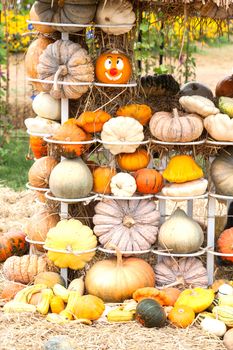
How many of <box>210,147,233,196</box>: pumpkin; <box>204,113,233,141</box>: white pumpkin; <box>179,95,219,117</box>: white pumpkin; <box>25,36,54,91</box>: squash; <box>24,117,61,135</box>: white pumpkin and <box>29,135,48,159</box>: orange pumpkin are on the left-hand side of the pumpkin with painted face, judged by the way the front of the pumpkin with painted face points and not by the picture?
3

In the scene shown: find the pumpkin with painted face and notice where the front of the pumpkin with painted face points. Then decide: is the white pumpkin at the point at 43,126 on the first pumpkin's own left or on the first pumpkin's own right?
on the first pumpkin's own right

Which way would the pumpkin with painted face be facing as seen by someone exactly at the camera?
facing the viewer

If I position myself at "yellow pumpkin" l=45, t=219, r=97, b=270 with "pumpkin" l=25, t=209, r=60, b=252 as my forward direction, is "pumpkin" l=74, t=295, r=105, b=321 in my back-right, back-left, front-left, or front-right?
back-left

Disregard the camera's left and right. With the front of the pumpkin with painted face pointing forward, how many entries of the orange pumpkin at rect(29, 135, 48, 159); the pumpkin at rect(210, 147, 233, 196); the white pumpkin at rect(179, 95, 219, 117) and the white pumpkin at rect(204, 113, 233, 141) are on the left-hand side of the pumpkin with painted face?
3

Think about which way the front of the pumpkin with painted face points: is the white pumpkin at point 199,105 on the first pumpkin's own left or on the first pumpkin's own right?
on the first pumpkin's own left

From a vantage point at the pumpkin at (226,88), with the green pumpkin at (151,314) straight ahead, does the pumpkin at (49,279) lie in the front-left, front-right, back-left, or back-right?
front-right

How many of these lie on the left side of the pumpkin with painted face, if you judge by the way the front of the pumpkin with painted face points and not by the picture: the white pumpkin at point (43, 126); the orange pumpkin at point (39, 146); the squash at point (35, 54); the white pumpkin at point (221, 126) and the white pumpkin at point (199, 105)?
2

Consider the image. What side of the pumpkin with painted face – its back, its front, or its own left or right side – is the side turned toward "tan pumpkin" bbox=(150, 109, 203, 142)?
left
